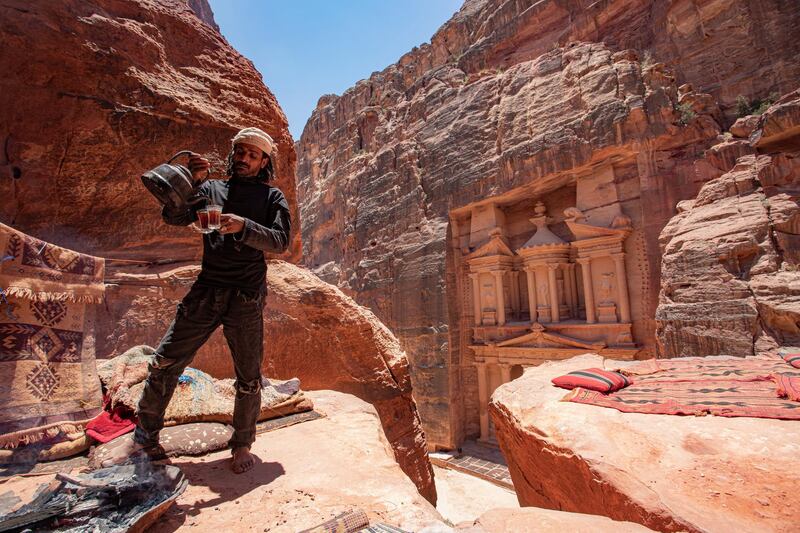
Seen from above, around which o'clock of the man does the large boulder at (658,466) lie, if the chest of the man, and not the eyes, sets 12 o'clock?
The large boulder is roughly at 8 o'clock from the man.

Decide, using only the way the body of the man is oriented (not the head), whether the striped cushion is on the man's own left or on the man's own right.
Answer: on the man's own left

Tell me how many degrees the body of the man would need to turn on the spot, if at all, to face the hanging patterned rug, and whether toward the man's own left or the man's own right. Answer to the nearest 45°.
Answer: approximately 90° to the man's own right

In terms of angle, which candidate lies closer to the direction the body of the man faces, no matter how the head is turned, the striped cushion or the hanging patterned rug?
the hanging patterned rug

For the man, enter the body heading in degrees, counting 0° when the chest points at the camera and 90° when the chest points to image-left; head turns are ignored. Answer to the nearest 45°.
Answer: approximately 45°

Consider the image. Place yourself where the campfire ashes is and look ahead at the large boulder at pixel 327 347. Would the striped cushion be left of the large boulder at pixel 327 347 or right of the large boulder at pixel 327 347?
right
